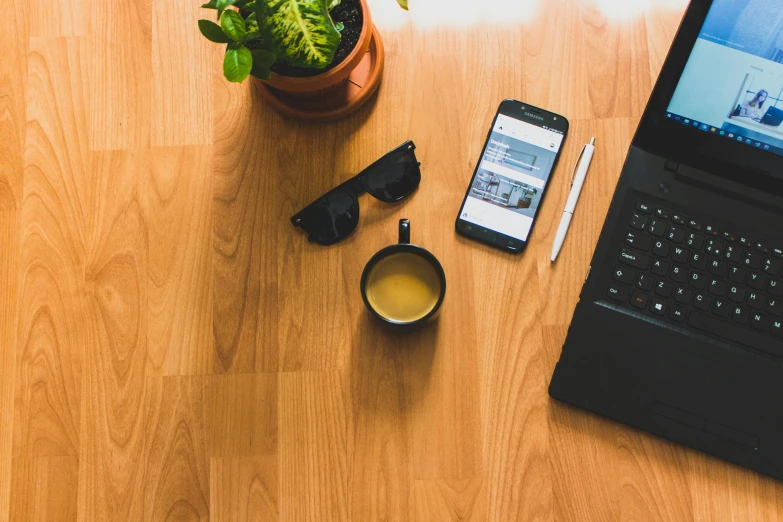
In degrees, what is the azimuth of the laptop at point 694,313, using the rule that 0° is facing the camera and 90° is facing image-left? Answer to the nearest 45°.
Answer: approximately 0°
